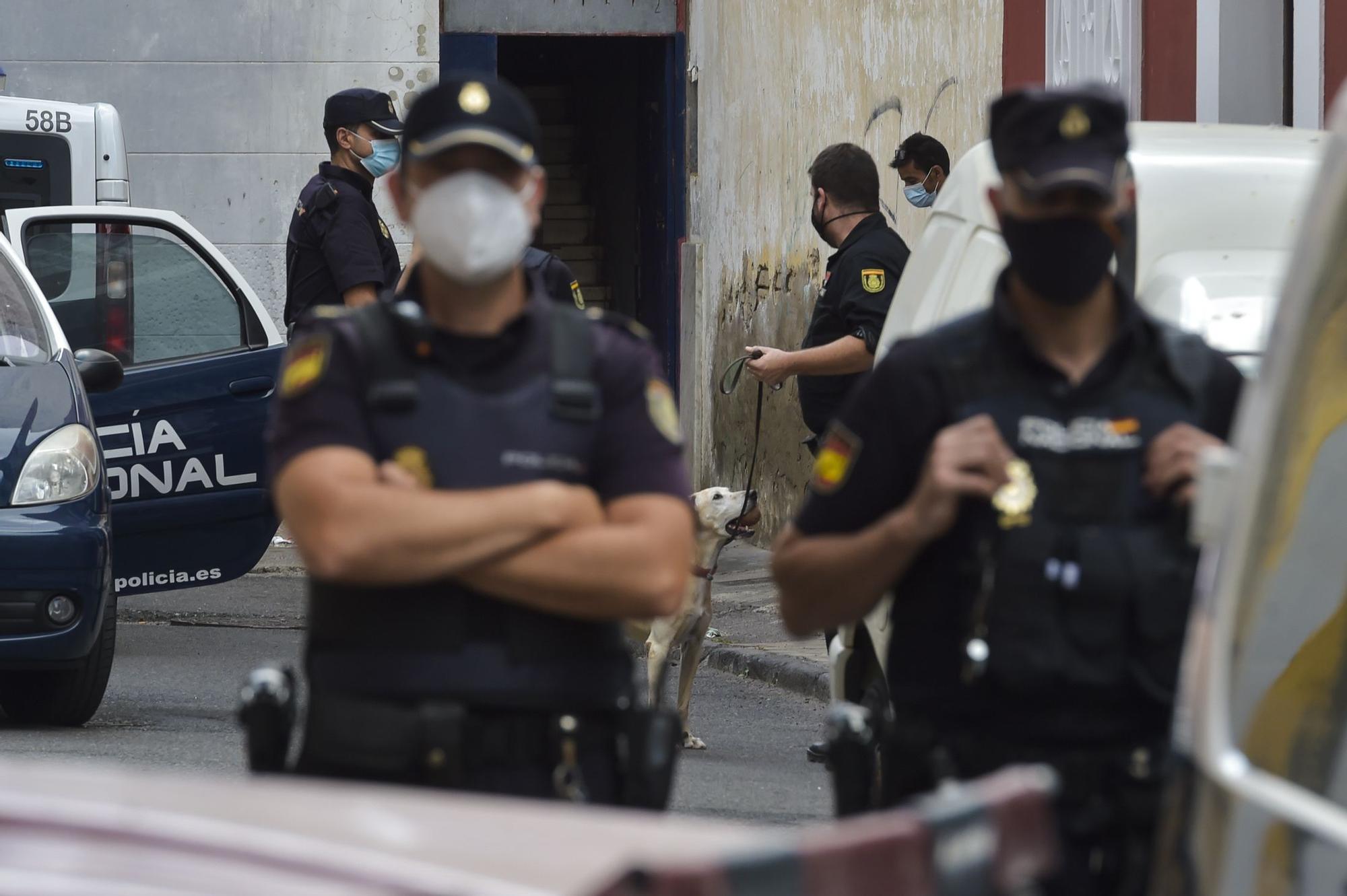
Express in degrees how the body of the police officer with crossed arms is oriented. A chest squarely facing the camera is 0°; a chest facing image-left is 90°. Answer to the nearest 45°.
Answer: approximately 0°

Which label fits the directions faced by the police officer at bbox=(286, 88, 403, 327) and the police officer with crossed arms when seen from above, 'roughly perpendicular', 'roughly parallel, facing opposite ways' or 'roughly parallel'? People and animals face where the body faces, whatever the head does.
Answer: roughly perpendicular

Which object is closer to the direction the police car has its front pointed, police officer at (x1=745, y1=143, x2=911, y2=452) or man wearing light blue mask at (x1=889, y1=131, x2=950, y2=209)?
the police officer

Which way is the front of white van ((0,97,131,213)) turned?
away from the camera

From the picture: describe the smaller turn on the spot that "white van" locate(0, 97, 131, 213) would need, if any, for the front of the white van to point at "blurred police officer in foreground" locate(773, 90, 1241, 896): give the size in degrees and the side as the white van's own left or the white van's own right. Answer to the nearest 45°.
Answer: approximately 180°

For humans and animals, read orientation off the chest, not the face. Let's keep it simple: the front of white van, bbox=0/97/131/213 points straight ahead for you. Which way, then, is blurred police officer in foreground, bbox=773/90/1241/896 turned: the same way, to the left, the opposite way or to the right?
the opposite way

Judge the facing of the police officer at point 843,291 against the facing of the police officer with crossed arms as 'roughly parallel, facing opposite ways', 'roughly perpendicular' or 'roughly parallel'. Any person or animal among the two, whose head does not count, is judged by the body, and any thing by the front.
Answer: roughly perpendicular

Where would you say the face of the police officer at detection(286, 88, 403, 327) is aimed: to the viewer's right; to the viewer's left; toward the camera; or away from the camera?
to the viewer's right

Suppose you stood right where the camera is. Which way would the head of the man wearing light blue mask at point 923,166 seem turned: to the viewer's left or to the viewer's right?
to the viewer's left
